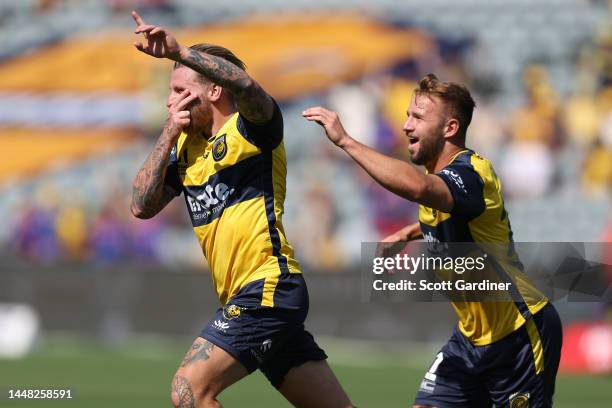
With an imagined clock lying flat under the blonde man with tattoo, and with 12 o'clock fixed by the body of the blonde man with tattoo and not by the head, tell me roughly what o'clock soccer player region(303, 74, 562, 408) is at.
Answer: The soccer player is roughly at 7 o'clock from the blonde man with tattoo.

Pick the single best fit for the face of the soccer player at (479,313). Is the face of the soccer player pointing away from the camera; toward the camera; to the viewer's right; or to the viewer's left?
to the viewer's left

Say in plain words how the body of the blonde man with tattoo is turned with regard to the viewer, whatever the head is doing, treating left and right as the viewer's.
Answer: facing the viewer and to the left of the viewer
